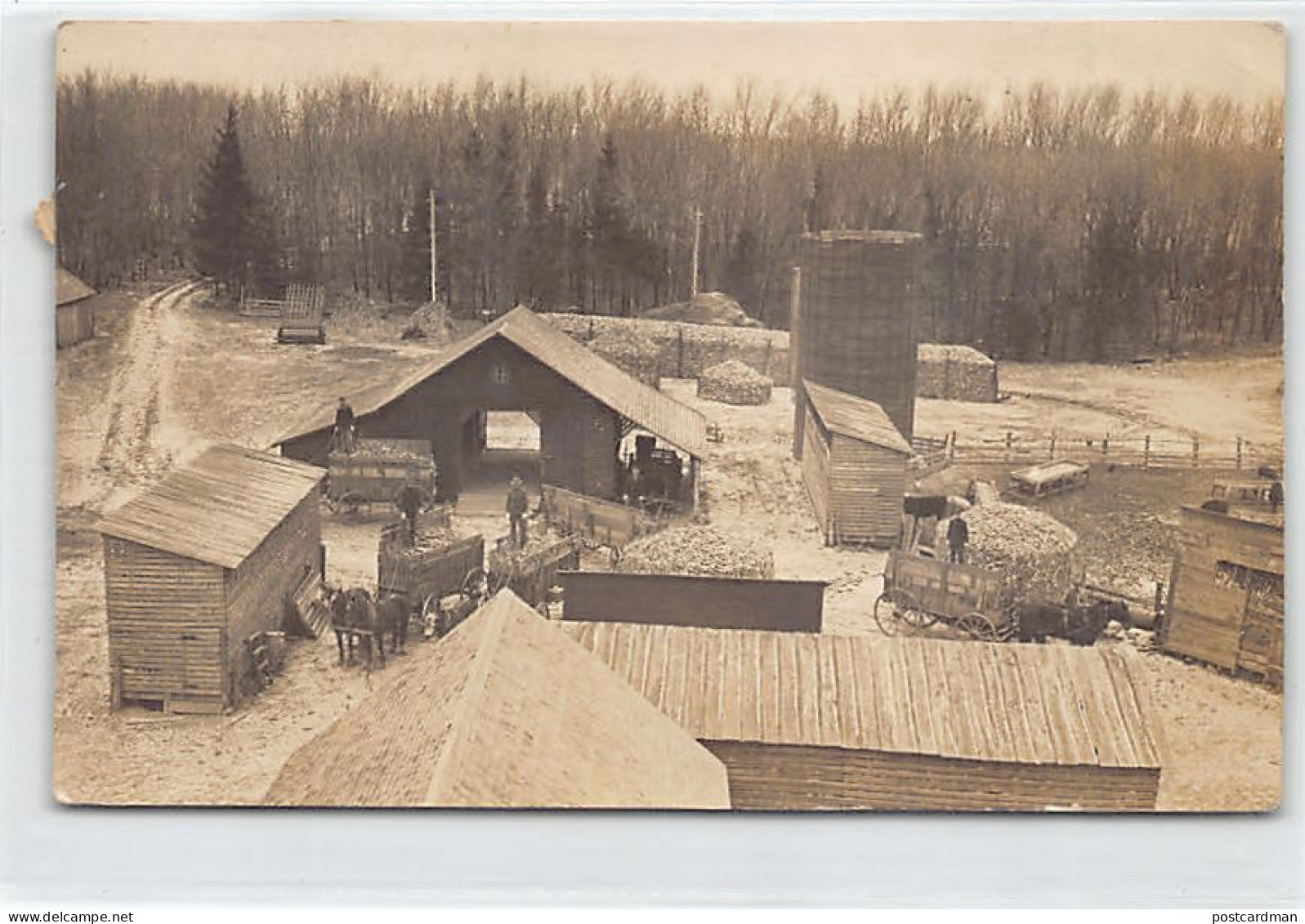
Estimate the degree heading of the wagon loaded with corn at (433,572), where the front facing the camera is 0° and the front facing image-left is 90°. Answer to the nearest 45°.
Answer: approximately 45°

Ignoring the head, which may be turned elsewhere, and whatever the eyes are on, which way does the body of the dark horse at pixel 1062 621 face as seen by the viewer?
to the viewer's right

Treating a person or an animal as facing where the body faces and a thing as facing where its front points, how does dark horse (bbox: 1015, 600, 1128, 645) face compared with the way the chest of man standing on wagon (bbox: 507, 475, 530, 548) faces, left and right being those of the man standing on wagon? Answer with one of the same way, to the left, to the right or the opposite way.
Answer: to the left

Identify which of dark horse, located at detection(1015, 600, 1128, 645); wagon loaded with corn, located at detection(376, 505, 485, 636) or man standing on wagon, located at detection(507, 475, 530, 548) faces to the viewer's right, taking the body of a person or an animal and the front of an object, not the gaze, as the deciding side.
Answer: the dark horse
